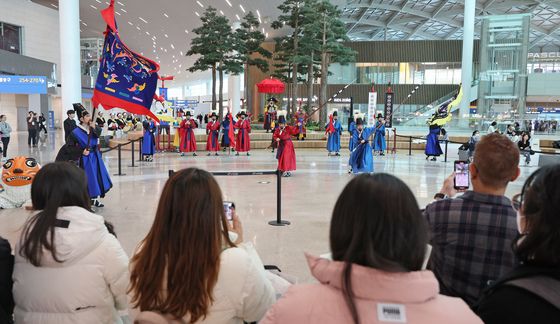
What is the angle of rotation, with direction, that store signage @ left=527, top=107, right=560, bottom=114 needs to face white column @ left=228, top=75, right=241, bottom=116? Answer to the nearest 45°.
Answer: approximately 45° to its right

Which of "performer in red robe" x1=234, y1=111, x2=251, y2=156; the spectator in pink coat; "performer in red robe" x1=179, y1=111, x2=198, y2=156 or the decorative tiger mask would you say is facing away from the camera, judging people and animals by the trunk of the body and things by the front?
the spectator in pink coat

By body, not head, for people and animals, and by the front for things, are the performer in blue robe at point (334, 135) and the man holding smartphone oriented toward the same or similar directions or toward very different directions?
very different directions

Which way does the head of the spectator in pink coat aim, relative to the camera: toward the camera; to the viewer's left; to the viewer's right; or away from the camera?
away from the camera

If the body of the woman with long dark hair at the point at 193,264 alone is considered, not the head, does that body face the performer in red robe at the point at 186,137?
yes

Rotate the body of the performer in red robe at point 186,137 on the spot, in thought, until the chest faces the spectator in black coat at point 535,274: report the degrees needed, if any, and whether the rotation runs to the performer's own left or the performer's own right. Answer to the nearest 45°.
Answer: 0° — they already face them

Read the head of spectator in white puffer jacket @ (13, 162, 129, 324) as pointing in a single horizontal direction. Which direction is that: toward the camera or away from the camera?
away from the camera

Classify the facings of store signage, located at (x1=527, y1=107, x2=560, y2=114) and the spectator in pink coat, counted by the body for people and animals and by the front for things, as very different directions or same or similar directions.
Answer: very different directions

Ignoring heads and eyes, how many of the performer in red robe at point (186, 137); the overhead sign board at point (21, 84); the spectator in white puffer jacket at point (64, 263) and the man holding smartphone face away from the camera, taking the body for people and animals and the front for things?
2

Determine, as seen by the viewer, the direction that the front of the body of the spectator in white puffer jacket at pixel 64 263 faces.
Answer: away from the camera

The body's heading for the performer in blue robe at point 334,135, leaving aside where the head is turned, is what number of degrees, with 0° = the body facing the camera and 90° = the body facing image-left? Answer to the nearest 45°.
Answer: approximately 0°

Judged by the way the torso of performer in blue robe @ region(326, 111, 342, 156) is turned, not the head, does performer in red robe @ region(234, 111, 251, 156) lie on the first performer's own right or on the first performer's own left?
on the first performer's own right

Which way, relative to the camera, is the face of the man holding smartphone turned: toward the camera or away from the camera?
away from the camera
